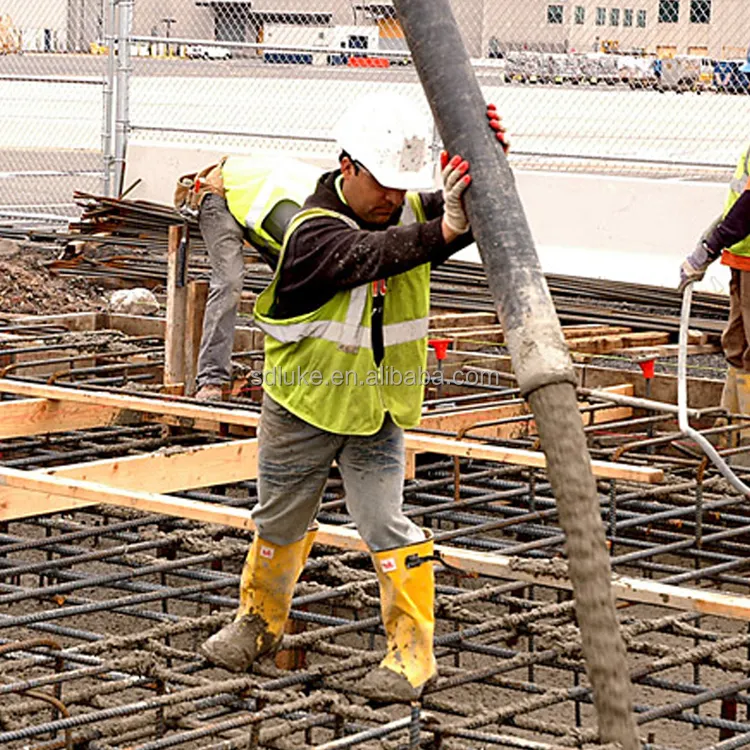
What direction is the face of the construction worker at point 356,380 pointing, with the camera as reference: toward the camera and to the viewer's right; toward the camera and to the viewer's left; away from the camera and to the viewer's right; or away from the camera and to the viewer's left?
toward the camera and to the viewer's right

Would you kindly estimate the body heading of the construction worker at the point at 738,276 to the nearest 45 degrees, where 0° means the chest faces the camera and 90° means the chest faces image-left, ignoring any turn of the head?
approximately 90°

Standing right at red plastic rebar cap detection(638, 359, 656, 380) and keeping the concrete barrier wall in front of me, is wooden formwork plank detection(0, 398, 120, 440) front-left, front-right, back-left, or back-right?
back-left

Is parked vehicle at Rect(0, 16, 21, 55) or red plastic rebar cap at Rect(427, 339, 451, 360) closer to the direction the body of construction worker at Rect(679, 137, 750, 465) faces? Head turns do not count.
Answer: the red plastic rebar cap

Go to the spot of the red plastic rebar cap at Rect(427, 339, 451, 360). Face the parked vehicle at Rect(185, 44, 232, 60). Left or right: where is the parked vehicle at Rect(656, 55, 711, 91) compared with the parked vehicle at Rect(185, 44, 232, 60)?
right

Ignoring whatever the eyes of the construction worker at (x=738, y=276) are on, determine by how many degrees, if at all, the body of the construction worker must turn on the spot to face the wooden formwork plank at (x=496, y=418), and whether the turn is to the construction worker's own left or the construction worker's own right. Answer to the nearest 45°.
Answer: approximately 45° to the construction worker's own left

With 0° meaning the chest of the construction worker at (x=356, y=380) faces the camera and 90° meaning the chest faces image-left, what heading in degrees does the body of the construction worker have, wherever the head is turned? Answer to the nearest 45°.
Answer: approximately 315°
